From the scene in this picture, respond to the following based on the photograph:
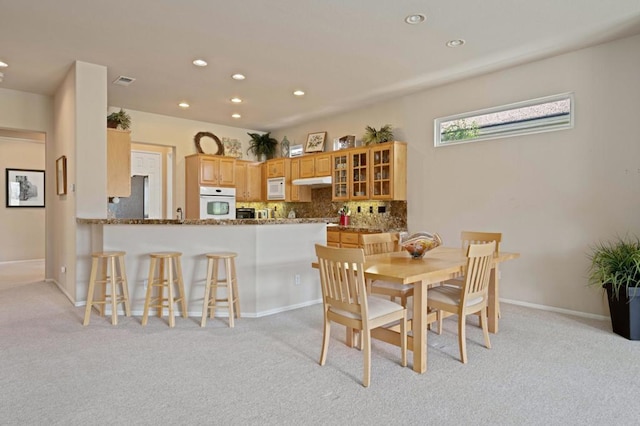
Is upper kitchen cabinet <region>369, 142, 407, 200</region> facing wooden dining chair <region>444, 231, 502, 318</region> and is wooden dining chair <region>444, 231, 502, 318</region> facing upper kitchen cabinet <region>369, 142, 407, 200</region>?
no

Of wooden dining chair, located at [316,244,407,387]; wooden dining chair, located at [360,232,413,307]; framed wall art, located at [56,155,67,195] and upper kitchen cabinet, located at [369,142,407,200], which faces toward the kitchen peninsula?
the upper kitchen cabinet

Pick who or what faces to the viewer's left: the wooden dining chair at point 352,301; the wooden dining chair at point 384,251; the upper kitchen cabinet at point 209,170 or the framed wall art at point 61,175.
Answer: the framed wall art

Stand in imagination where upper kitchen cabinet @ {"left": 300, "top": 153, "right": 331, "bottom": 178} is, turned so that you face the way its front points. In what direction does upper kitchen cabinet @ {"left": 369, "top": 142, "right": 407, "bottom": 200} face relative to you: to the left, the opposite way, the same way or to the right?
the same way

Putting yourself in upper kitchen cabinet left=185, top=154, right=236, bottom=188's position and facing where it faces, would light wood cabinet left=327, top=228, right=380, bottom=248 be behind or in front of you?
in front

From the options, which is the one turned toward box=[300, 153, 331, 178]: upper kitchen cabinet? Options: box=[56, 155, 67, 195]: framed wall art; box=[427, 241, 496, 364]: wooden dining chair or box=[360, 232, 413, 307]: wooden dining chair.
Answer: box=[427, 241, 496, 364]: wooden dining chair

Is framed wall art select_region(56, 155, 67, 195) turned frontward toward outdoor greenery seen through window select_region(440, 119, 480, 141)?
no

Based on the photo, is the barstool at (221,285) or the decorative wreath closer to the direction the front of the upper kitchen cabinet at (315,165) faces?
the barstool

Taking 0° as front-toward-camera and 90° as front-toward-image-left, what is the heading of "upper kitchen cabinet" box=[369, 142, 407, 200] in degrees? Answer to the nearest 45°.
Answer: approximately 45°

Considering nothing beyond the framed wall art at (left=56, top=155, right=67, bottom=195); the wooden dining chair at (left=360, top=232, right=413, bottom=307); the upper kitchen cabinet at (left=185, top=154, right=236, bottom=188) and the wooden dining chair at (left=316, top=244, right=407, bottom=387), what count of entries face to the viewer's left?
1

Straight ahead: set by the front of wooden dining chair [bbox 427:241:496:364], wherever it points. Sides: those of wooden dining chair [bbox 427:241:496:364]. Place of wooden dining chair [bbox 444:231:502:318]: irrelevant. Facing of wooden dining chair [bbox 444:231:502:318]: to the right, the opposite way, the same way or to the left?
to the left

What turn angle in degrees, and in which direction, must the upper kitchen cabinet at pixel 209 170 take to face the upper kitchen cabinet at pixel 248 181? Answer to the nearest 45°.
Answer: approximately 90° to its left

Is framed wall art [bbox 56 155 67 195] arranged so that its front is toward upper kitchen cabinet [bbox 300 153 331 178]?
no

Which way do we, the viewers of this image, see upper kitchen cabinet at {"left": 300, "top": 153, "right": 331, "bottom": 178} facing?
facing the viewer and to the left of the viewer

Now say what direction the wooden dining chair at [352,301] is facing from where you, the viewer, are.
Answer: facing away from the viewer and to the right of the viewer

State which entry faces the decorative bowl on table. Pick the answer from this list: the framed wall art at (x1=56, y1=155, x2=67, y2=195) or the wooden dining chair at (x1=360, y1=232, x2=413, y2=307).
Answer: the wooden dining chair

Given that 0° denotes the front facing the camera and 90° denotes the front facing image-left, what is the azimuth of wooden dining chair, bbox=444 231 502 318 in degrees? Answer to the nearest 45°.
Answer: approximately 45°

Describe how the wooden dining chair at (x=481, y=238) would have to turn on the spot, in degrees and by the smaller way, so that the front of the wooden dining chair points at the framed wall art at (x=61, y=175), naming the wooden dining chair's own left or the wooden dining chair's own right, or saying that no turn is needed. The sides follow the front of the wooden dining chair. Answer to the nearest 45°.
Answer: approximately 45° to the wooden dining chair's own right

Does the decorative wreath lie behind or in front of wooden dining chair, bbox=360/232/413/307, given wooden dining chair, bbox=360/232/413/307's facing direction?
behind

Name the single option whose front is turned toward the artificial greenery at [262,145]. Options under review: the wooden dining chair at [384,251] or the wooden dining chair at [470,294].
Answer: the wooden dining chair at [470,294]

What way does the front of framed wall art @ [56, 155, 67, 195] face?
to the viewer's left

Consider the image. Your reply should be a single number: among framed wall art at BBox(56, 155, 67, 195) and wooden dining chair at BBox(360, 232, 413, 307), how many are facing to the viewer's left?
1

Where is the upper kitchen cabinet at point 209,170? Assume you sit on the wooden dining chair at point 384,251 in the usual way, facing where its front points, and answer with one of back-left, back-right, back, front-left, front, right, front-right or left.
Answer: back
